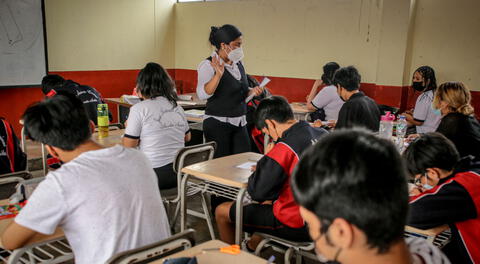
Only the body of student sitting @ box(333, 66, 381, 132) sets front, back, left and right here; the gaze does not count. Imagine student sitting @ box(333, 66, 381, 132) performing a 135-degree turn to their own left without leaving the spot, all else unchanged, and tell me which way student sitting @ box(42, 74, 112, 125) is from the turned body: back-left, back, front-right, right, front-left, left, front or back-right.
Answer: right

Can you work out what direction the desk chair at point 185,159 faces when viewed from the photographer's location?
facing away from the viewer and to the left of the viewer

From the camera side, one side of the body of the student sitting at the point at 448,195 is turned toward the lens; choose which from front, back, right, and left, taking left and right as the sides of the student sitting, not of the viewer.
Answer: left

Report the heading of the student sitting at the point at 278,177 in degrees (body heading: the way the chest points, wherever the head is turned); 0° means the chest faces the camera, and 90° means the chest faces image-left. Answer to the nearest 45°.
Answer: approximately 90°

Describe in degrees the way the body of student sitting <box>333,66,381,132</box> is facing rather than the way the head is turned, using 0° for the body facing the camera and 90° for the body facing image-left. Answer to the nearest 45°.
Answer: approximately 135°

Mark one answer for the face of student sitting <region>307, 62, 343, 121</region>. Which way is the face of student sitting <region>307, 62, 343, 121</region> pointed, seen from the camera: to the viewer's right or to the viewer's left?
to the viewer's left

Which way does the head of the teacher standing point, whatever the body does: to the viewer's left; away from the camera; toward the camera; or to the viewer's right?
to the viewer's right

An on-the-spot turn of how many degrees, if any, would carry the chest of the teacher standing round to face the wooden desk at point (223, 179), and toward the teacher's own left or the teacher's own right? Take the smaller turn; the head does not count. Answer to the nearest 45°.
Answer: approximately 45° to the teacher's own right

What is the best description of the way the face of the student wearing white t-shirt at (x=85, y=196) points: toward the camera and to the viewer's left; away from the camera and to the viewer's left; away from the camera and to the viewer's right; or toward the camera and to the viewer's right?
away from the camera and to the viewer's left
